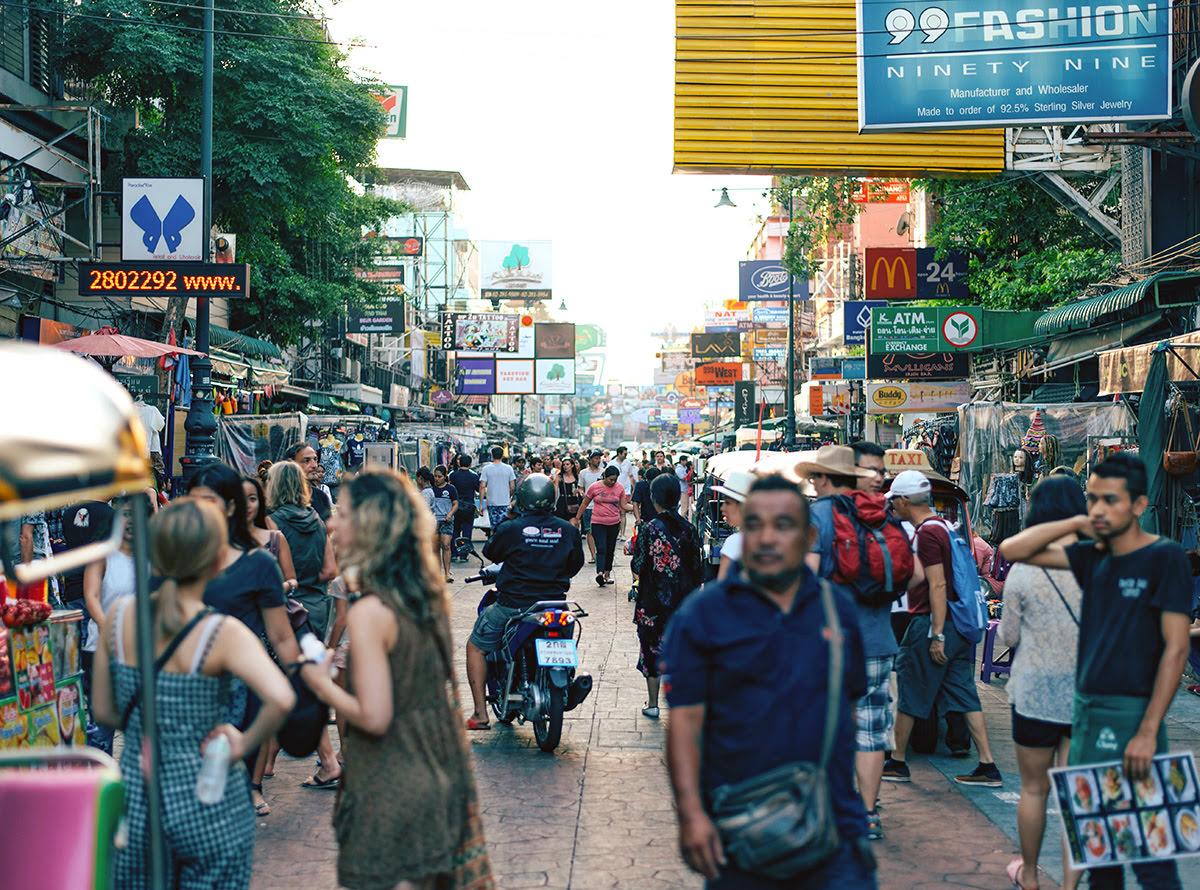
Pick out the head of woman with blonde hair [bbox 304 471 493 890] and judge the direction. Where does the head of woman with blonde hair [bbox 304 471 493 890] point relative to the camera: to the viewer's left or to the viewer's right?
to the viewer's left

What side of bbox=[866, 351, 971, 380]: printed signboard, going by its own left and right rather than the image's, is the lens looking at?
front

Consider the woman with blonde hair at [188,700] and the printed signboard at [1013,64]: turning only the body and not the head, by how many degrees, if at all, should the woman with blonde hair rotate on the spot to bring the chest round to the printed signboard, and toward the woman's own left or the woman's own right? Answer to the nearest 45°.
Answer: approximately 45° to the woman's own right

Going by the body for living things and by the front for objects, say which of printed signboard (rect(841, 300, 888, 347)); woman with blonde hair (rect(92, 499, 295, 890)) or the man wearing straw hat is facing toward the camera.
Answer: the printed signboard

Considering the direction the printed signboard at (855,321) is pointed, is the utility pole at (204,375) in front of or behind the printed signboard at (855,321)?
in front

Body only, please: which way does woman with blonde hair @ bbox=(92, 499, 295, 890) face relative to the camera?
away from the camera

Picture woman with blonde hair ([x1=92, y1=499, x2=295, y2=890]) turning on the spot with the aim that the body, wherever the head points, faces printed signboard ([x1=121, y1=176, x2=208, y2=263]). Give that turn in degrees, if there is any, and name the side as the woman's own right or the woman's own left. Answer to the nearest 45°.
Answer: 0° — they already face it

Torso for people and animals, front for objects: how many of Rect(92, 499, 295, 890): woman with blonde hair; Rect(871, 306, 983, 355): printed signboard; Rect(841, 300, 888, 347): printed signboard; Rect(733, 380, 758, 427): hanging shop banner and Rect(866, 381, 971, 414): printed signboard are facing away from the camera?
1

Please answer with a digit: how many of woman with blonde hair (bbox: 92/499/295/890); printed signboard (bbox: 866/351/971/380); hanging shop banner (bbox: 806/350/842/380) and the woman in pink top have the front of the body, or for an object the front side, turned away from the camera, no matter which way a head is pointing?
1

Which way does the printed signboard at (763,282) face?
toward the camera

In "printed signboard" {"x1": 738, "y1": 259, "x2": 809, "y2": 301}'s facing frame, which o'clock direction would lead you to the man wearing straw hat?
The man wearing straw hat is roughly at 12 o'clock from the printed signboard.

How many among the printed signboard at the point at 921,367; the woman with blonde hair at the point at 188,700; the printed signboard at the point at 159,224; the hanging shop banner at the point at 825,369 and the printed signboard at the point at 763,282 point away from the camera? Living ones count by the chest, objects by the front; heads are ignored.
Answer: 1

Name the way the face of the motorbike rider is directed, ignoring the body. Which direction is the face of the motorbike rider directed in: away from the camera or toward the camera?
away from the camera

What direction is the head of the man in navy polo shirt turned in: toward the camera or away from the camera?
toward the camera

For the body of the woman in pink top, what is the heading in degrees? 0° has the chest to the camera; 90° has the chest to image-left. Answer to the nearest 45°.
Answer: approximately 0°

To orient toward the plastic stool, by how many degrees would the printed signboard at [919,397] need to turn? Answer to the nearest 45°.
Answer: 0° — it already faces it

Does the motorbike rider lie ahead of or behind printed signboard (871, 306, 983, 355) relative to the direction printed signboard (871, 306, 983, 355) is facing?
ahead
